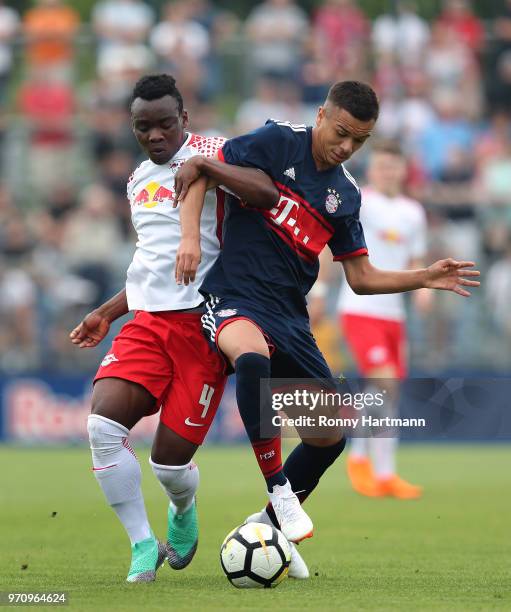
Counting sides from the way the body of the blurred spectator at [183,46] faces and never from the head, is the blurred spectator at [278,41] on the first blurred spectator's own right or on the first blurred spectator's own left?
on the first blurred spectator's own left

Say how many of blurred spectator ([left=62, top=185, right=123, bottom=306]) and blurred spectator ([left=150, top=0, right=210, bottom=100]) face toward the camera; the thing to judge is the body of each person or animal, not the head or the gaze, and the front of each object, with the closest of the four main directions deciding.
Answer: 2

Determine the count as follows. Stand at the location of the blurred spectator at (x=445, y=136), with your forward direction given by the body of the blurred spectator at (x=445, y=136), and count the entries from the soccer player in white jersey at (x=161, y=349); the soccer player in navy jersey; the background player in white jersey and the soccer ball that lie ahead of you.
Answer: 4

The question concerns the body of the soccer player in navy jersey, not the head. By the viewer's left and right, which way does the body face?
facing the viewer and to the right of the viewer

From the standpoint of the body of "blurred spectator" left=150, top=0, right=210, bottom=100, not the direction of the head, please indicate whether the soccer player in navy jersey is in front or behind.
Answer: in front

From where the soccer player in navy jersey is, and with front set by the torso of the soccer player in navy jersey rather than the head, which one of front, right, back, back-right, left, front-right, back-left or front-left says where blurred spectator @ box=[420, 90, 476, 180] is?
back-left

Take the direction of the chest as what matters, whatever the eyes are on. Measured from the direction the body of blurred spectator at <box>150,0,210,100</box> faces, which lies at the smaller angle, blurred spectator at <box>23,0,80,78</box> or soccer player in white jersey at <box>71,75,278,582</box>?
the soccer player in white jersey

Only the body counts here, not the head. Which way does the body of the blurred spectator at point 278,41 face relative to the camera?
toward the camera

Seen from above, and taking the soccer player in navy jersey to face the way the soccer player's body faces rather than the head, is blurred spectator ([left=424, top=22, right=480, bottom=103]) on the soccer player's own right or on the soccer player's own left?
on the soccer player's own left

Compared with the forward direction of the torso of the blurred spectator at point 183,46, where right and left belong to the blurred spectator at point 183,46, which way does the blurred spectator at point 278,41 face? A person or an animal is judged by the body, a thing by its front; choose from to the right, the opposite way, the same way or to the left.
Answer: the same way

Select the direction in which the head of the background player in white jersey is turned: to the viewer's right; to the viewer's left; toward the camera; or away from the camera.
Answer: toward the camera

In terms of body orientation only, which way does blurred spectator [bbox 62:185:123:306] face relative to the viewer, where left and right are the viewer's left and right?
facing the viewer

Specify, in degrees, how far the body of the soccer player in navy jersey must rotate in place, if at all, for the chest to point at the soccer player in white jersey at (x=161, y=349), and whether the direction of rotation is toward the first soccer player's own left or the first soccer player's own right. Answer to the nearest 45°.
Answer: approximately 135° to the first soccer player's own right
